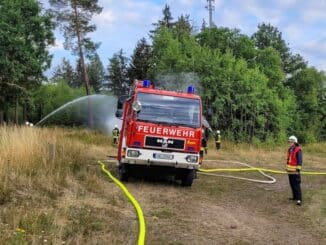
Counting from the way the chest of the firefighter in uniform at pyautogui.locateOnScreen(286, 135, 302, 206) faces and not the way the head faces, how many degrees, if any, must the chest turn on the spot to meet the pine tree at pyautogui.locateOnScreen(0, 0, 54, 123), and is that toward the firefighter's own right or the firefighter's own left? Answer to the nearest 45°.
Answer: approximately 90° to the firefighter's own right

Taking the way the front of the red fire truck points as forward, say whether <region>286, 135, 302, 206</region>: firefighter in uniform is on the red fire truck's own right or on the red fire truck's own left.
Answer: on the red fire truck's own left

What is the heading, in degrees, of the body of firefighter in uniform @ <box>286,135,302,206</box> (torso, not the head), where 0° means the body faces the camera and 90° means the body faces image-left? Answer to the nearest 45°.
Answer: approximately 45°

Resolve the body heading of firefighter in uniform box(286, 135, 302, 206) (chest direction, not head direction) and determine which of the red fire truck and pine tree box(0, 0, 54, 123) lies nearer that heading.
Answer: the red fire truck

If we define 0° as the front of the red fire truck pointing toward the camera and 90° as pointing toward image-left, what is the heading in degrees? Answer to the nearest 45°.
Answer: approximately 0°

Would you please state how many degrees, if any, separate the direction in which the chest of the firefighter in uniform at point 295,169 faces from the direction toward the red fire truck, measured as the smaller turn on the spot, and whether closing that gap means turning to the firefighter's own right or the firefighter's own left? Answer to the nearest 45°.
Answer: approximately 45° to the firefighter's own right

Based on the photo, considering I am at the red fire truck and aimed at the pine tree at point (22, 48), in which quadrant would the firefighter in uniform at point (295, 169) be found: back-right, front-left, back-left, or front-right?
back-right
